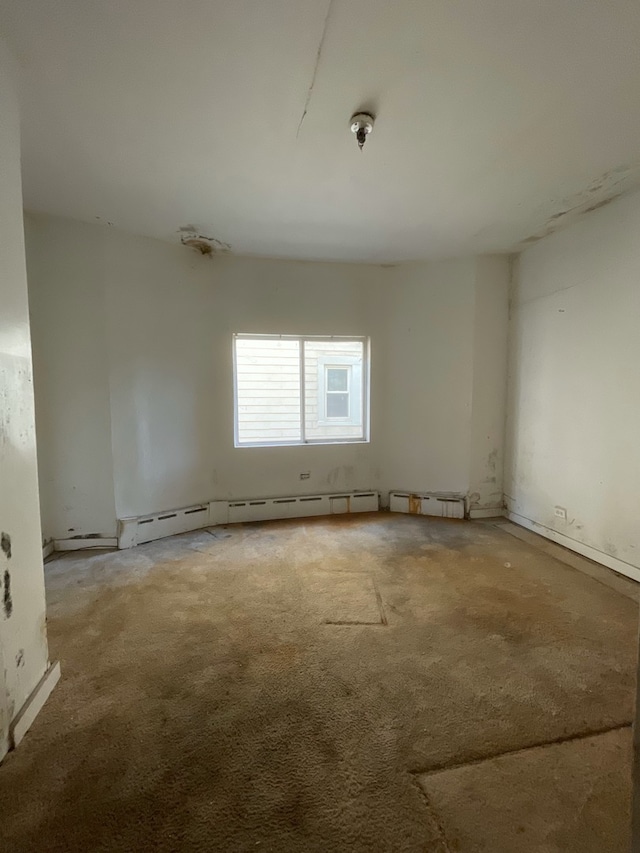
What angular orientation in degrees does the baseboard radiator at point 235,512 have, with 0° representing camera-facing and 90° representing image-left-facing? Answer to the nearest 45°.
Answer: approximately 315°

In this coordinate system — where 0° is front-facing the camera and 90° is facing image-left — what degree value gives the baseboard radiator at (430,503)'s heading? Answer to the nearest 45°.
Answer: approximately 45°

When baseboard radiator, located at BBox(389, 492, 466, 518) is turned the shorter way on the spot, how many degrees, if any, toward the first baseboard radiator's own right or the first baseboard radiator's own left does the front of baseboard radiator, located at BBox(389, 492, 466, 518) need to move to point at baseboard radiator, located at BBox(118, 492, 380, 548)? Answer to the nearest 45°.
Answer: approximately 45° to the first baseboard radiator's own right

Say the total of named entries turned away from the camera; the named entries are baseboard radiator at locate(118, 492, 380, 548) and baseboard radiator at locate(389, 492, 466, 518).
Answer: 0
